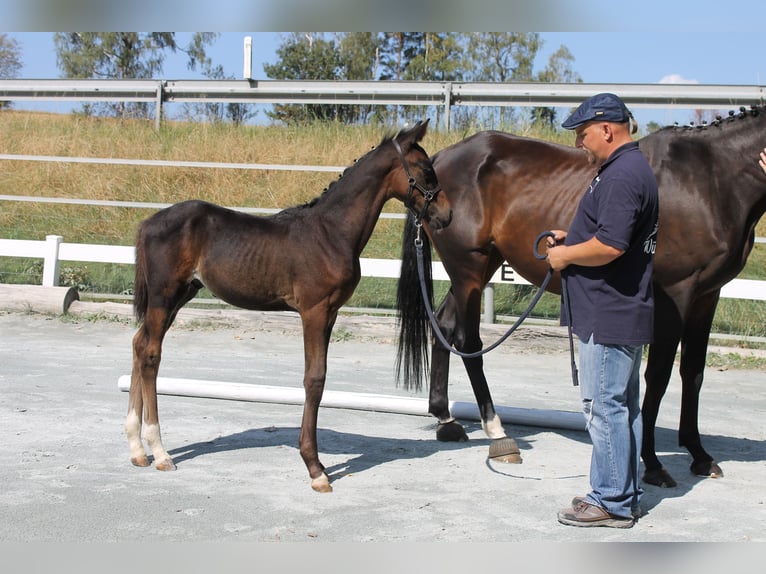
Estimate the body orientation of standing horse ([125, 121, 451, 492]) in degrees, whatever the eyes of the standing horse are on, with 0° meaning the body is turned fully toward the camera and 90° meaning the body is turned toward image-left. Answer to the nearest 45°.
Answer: approximately 270°

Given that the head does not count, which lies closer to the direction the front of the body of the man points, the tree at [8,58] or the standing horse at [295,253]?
the standing horse

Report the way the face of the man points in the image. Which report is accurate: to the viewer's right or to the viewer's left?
to the viewer's left

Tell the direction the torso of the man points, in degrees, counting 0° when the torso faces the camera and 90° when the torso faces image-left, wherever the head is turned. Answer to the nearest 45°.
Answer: approximately 90°

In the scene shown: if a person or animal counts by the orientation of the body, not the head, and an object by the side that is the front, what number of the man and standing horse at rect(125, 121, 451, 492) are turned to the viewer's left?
1

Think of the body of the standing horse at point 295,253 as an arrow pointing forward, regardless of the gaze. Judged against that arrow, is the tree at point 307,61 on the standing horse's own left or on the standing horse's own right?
on the standing horse's own left

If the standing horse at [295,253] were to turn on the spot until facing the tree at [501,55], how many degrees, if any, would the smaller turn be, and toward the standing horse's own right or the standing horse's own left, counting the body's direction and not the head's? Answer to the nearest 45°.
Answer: approximately 90° to the standing horse's own left

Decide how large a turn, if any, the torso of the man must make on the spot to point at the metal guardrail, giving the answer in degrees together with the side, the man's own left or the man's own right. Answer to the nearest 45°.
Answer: approximately 90° to the man's own right

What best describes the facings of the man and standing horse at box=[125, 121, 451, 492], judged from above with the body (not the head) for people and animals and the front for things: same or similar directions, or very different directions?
very different directions
